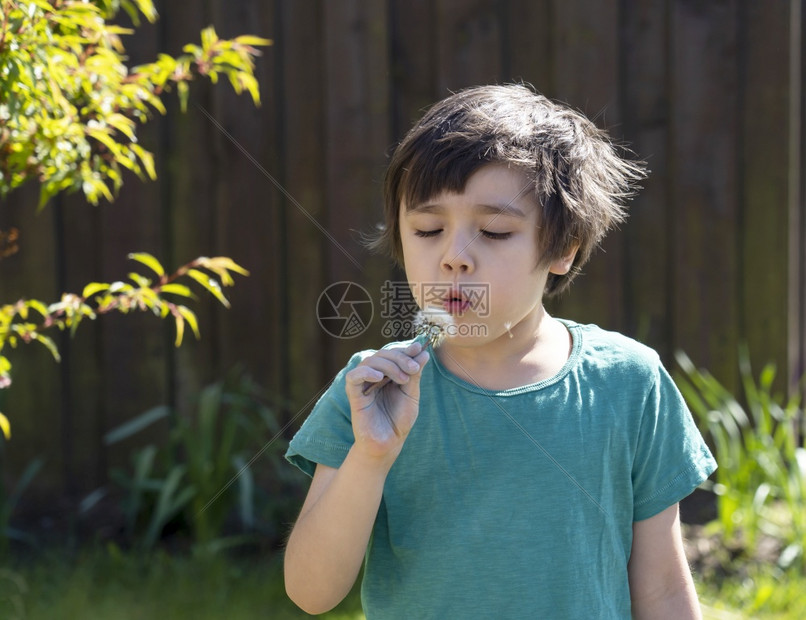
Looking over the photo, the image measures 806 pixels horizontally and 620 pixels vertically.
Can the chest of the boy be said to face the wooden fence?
no

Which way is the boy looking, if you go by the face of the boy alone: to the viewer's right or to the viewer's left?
to the viewer's left

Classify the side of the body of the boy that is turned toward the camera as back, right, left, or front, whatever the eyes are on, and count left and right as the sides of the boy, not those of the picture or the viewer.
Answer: front
